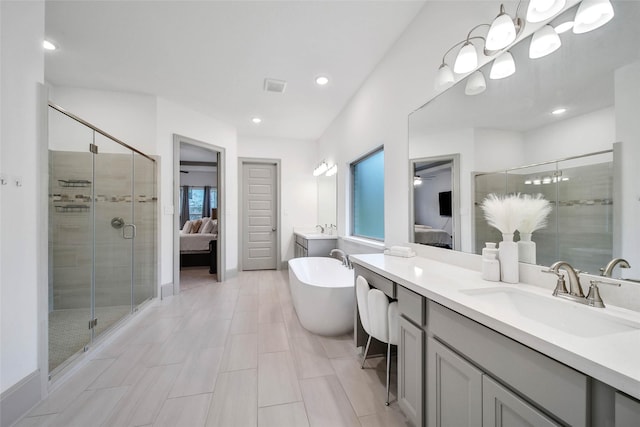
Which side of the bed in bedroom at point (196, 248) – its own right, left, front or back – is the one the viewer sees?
front

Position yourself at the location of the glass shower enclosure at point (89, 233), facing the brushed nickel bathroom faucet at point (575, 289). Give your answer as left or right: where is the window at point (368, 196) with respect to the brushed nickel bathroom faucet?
left

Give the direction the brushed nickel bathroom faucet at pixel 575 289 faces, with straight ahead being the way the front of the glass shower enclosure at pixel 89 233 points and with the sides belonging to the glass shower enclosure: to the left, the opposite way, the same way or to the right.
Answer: the opposite way

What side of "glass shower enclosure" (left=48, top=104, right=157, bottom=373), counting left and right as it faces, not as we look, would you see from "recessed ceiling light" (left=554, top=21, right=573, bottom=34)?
front

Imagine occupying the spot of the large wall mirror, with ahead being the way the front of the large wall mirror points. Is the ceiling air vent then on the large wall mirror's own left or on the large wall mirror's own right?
on the large wall mirror's own right

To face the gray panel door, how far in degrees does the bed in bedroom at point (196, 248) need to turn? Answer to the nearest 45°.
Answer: approximately 45° to its left

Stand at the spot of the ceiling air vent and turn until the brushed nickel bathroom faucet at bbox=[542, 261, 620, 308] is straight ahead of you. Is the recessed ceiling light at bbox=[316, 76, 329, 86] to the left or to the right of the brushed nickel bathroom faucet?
left

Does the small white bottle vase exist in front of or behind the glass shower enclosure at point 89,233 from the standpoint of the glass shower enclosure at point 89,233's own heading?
in front

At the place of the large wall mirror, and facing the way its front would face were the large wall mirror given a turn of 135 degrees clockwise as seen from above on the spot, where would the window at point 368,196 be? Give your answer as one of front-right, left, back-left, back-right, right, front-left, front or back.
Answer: front-left

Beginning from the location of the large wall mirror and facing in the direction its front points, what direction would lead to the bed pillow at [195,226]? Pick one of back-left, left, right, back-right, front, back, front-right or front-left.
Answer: front-right

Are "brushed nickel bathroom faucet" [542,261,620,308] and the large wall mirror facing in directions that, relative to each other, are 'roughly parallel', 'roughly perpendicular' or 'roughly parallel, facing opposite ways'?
roughly parallel

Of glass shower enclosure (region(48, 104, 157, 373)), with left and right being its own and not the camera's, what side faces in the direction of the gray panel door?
left

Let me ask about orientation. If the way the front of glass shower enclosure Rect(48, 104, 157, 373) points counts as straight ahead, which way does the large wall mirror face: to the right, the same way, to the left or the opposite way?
the opposite way

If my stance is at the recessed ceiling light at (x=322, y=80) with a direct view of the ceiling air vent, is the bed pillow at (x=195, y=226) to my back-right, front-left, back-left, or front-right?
front-right
